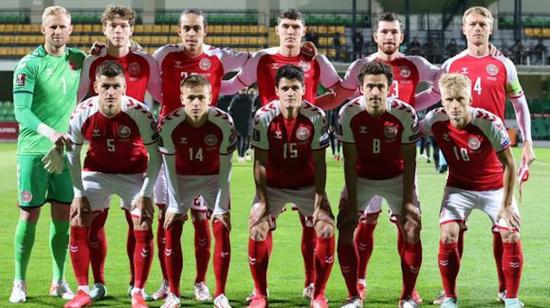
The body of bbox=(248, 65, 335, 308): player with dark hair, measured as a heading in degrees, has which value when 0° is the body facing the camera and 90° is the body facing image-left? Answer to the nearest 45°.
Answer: approximately 0°

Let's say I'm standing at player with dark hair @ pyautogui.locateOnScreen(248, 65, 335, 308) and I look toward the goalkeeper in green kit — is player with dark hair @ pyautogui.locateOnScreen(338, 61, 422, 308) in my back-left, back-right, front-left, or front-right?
back-right

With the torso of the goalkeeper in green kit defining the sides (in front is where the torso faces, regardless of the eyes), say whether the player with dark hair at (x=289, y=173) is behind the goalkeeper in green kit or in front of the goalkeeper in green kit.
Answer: in front
